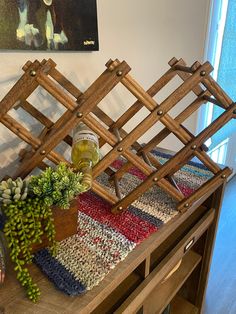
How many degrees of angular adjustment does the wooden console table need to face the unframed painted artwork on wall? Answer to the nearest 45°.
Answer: approximately 135° to its right

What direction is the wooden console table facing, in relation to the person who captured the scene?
facing the viewer and to the right of the viewer

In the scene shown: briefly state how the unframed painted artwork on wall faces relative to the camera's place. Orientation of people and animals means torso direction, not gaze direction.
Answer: facing the viewer

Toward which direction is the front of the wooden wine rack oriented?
toward the camera

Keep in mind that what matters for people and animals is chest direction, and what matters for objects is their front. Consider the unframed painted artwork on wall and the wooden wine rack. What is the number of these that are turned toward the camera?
2
